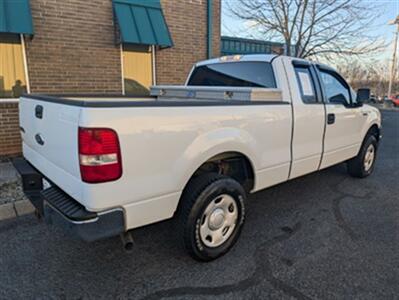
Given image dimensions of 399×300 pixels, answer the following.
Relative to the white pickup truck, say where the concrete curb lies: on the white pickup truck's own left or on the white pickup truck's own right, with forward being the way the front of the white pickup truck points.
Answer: on the white pickup truck's own left

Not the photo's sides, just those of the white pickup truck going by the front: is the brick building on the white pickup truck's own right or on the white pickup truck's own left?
on the white pickup truck's own left

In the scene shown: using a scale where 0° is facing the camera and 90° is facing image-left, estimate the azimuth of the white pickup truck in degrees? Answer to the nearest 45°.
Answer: approximately 225°

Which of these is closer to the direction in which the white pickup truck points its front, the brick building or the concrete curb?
the brick building
